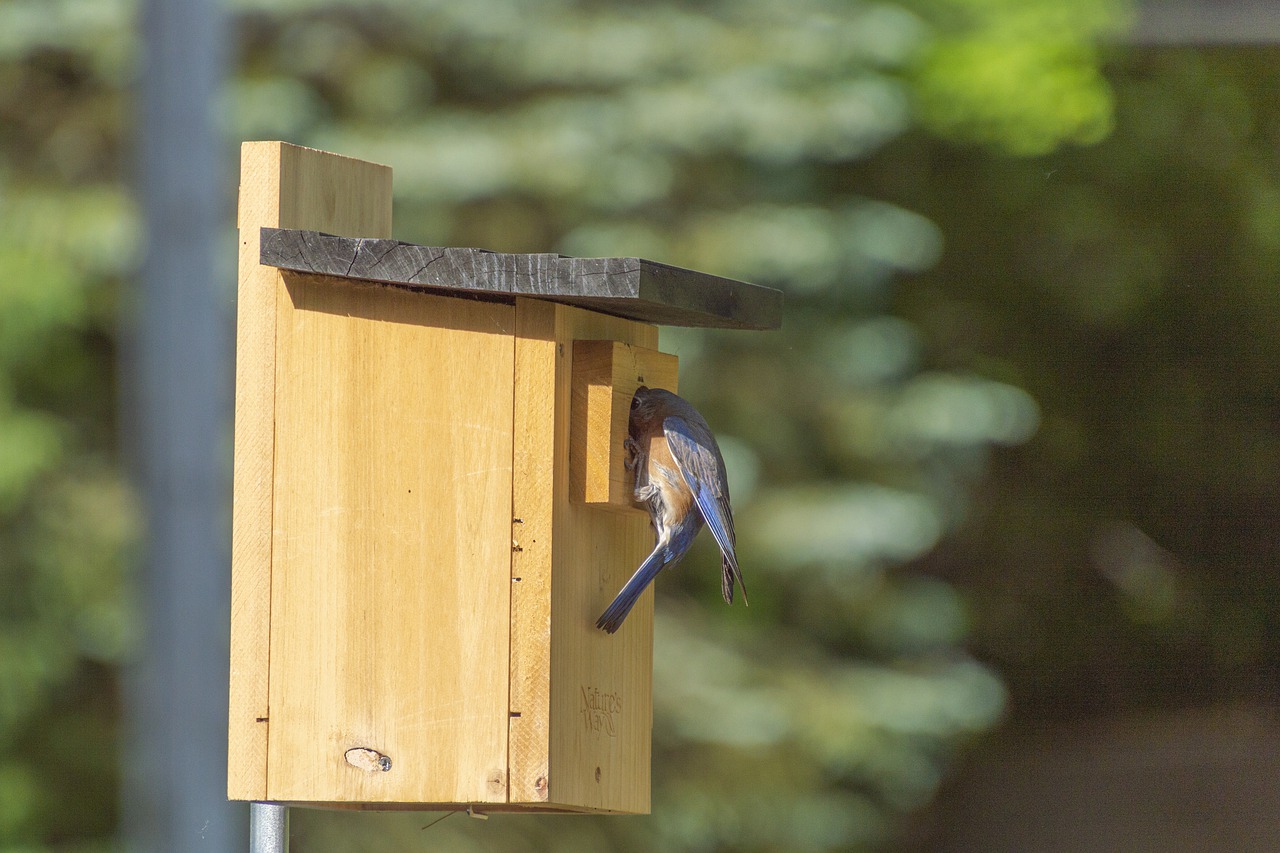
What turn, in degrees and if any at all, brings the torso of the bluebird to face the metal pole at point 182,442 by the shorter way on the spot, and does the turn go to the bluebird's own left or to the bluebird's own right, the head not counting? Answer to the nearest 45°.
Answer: approximately 45° to the bluebird's own right

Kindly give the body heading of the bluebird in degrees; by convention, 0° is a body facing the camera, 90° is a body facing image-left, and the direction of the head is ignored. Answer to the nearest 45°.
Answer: approximately 90°
